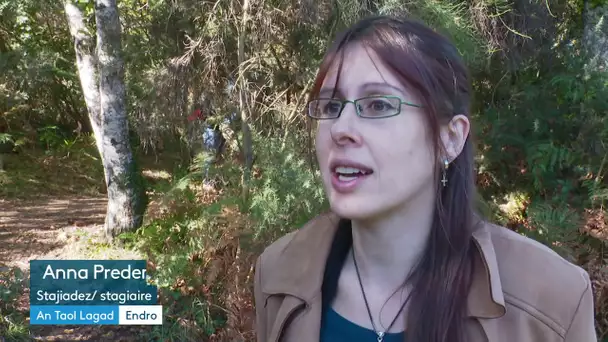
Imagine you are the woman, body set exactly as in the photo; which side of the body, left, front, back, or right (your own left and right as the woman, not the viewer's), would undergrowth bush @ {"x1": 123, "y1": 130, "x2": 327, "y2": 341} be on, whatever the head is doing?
right

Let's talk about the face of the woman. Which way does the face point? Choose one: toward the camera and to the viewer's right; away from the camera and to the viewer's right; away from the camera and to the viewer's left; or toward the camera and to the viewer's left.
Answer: toward the camera and to the viewer's left

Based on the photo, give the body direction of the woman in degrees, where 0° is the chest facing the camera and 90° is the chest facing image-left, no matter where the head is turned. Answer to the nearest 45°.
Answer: approximately 45°

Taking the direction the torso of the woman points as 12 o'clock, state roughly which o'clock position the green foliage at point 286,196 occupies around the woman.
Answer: The green foliage is roughly at 4 o'clock from the woman.
